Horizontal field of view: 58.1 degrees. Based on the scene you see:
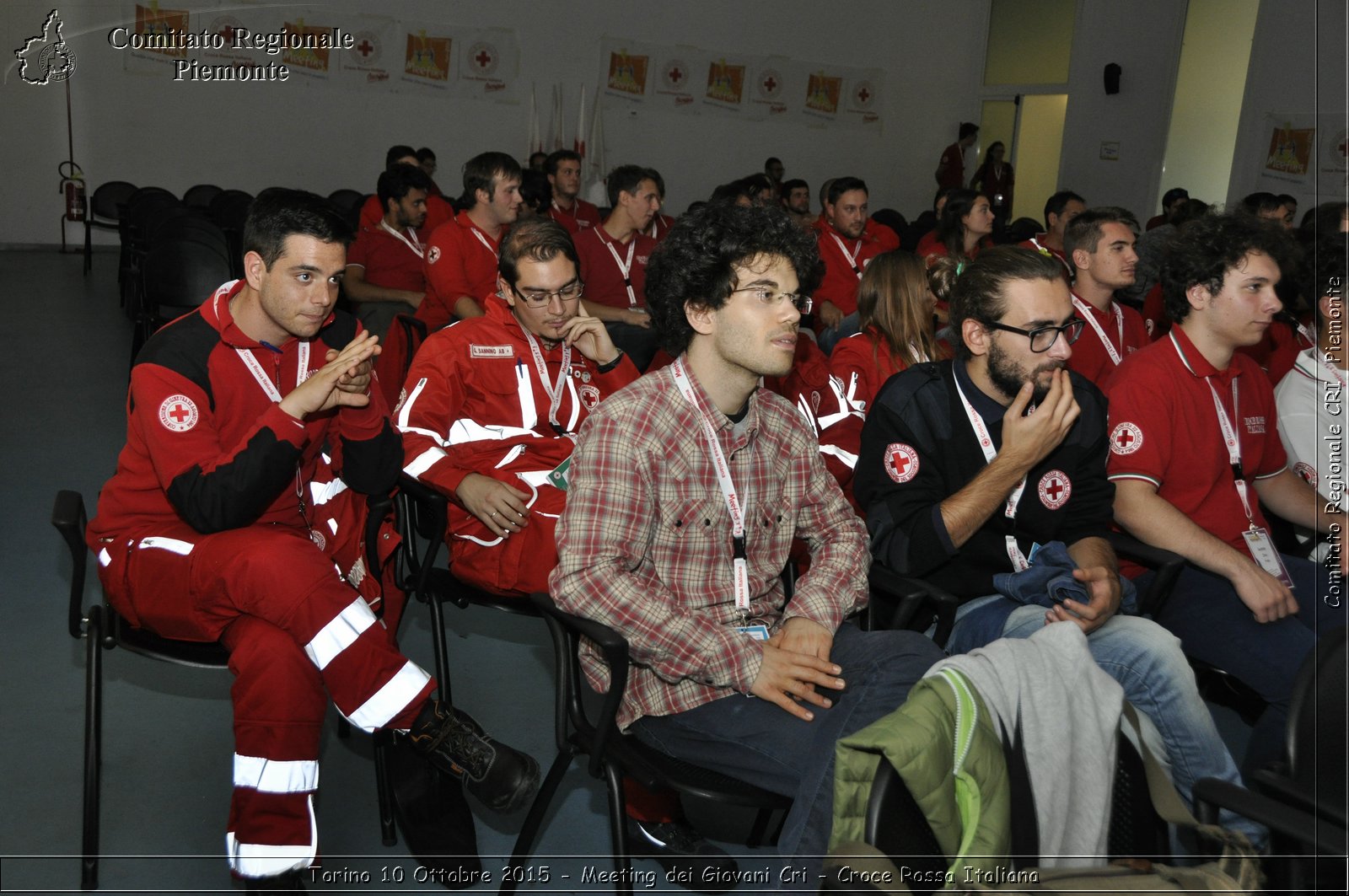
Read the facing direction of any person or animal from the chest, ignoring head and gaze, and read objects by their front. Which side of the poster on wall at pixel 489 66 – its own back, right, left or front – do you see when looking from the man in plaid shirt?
front

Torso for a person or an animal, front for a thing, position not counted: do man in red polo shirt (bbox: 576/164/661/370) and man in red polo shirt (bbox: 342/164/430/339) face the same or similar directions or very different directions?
same or similar directions

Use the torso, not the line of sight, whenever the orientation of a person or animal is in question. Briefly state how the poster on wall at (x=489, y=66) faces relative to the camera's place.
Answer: facing the viewer

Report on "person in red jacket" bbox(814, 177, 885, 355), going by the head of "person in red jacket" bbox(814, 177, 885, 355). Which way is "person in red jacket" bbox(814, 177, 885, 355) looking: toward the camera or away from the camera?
toward the camera

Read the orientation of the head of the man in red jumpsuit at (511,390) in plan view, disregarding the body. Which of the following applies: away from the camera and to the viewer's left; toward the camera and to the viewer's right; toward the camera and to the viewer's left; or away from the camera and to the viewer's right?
toward the camera and to the viewer's right

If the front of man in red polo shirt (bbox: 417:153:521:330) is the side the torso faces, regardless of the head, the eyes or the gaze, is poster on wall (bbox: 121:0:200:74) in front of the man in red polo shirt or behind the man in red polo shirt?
behind

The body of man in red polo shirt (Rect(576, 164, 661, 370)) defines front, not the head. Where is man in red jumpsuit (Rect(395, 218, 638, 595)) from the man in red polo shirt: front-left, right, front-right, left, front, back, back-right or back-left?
front-right

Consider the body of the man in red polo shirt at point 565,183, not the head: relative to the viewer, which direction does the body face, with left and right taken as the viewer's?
facing the viewer and to the right of the viewer

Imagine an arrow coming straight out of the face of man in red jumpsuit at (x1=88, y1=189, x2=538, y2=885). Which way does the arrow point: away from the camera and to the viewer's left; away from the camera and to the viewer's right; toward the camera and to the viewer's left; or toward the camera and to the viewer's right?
toward the camera and to the viewer's right

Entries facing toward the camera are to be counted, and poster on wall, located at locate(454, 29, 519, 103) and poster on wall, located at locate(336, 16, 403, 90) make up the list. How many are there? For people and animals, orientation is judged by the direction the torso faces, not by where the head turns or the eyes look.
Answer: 2

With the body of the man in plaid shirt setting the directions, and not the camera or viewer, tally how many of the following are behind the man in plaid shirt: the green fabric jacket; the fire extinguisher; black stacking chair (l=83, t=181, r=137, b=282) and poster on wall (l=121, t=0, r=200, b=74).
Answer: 3

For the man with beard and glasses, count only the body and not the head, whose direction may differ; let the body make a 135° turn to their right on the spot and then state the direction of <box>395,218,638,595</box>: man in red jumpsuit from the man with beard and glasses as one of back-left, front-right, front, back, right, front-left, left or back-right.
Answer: front

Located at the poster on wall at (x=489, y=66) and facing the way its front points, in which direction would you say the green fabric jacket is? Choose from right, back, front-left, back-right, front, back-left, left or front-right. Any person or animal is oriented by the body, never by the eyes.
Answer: front

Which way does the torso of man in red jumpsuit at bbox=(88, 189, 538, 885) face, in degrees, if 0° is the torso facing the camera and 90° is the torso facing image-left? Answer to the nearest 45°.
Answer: approximately 315°

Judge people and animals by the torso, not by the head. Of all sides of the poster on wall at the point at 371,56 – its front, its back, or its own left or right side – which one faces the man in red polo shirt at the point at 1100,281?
front

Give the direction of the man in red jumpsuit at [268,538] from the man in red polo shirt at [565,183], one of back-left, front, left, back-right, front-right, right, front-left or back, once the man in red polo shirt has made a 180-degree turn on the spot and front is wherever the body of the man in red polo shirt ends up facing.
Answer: back-left

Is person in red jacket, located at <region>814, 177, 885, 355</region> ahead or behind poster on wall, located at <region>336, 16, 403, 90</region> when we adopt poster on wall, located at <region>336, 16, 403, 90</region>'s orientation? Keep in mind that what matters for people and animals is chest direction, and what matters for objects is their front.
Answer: ahead
